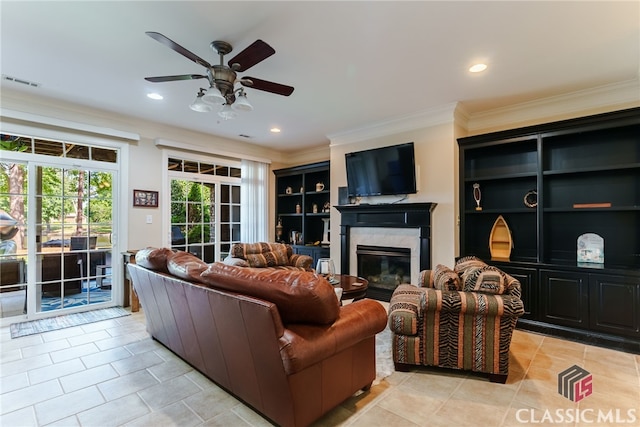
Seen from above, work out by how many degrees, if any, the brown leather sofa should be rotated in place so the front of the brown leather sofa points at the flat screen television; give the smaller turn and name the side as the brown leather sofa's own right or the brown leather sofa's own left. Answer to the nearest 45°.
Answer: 0° — it already faces it

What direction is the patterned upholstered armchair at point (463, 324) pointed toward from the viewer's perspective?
to the viewer's left

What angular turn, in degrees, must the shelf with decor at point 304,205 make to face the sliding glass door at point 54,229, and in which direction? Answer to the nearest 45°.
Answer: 0° — it already faces it

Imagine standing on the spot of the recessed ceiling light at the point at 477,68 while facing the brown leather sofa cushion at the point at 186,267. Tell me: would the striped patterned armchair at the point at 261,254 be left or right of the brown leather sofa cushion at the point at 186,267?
right

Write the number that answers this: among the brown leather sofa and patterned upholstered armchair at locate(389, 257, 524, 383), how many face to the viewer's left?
1

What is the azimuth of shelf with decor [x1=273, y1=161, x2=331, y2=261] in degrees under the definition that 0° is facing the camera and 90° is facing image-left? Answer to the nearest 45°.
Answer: approximately 45°

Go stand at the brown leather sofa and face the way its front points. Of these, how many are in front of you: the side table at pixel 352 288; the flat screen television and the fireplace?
3

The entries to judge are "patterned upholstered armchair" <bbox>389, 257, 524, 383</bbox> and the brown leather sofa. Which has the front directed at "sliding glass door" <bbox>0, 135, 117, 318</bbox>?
the patterned upholstered armchair

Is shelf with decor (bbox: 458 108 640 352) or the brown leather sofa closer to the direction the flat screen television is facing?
the brown leather sofa

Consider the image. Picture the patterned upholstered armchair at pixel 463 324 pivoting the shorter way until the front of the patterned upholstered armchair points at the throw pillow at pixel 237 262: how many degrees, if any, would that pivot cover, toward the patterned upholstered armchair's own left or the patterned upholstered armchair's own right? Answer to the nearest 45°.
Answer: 0° — it already faces it

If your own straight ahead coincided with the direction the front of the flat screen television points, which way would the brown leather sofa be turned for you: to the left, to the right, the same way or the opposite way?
the opposite way
